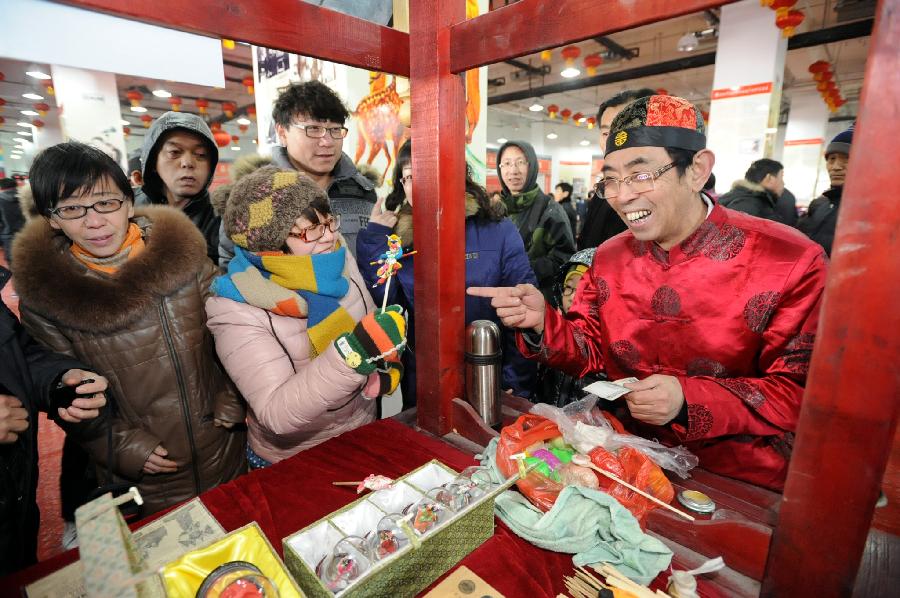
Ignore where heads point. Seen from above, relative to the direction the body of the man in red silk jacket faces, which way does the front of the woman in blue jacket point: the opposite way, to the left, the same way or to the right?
to the left

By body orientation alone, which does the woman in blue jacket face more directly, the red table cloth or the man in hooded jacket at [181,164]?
the red table cloth

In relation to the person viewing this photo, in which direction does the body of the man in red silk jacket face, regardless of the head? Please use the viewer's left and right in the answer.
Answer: facing the viewer and to the left of the viewer

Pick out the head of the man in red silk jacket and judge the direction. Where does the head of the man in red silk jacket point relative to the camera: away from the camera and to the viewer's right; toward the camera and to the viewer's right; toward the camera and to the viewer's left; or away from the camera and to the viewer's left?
toward the camera and to the viewer's left

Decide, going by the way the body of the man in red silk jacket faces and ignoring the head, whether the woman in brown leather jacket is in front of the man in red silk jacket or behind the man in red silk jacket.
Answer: in front

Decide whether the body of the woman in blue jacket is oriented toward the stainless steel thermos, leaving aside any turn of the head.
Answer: yes

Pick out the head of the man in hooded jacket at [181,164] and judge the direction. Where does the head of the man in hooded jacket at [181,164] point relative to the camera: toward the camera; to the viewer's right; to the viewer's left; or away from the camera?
toward the camera

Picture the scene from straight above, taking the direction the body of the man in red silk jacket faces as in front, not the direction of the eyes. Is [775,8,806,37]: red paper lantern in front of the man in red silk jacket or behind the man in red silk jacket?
behind

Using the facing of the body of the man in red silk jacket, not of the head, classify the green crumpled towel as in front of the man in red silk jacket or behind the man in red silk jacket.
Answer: in front

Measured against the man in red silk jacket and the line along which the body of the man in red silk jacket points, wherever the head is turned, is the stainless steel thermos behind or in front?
in front

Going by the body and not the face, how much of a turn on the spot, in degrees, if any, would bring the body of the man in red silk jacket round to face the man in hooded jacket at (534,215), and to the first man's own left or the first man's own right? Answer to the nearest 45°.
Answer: approximately 90° to the first man's own right

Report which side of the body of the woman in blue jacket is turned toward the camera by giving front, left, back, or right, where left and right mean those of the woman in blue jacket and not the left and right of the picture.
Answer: front

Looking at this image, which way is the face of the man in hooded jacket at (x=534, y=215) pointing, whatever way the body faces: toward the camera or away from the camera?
toward the camera

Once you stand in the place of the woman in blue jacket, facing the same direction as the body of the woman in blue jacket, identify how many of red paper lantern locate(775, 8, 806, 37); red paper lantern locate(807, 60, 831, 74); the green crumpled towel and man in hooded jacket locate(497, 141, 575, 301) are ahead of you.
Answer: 1

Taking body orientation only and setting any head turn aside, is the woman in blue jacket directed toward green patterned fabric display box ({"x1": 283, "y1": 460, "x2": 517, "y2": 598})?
yes

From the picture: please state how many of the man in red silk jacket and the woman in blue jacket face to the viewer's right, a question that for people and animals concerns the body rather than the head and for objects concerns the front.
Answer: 0

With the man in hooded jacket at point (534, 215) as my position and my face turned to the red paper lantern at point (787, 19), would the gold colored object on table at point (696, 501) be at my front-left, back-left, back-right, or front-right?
back-right
